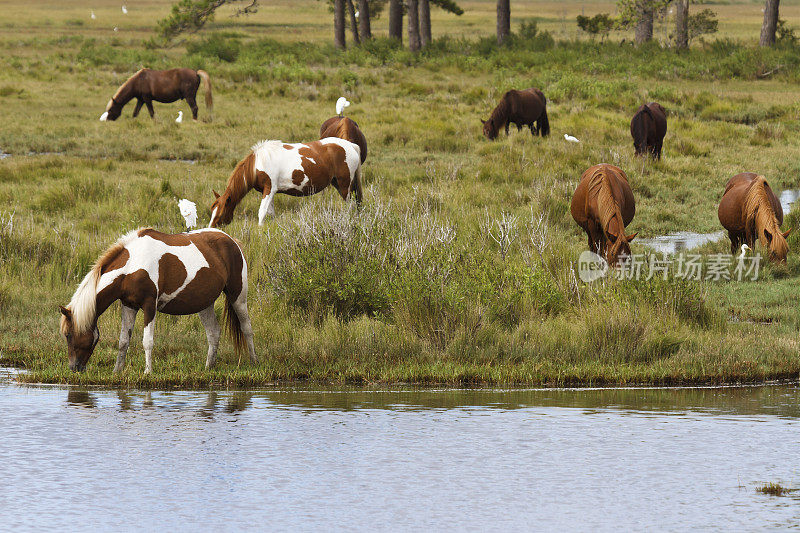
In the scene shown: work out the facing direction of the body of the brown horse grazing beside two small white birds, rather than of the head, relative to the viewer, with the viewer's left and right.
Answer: facing to the left of the viewer

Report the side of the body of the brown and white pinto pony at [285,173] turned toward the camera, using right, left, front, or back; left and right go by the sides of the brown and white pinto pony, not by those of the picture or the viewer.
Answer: left

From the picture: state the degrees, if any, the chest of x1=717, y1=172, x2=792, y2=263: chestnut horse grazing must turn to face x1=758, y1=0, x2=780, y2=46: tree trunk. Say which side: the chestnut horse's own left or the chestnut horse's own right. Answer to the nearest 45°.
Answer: approximately 135° to the chestnut horse's own left

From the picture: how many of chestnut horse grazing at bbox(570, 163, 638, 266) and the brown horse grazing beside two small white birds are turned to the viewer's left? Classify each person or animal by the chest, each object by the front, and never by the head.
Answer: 1

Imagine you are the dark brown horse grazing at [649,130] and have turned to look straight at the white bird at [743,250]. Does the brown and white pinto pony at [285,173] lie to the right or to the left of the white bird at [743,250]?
right

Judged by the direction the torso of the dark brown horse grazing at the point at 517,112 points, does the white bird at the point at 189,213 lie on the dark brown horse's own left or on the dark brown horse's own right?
on the dark brown horse's own left

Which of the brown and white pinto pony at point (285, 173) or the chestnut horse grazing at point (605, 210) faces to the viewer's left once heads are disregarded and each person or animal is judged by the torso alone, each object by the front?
the brown and white pinto pony

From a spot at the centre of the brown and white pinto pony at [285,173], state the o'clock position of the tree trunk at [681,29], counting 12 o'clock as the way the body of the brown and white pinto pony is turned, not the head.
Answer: The tree trunk is roughly at 4 o'clock from the brown and white pinto pony.

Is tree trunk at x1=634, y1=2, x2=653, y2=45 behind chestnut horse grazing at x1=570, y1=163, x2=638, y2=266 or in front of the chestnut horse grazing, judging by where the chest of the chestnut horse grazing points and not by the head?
behind

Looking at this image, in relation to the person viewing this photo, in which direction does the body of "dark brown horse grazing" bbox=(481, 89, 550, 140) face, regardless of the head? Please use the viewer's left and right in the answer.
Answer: facing to the left of the viewer
